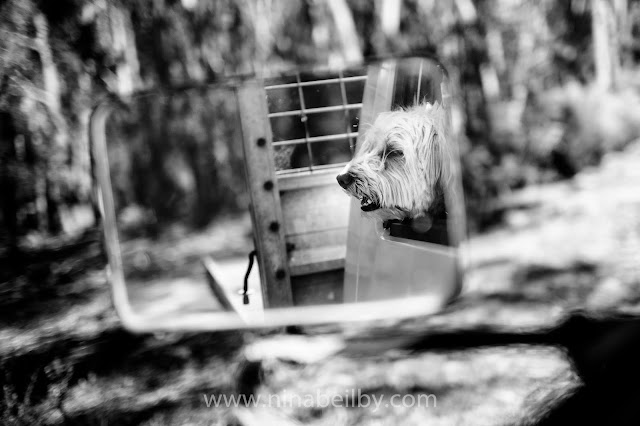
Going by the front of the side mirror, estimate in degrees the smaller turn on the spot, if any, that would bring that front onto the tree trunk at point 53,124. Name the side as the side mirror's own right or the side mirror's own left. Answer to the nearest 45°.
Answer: approximately 135° to the side mirror's own right

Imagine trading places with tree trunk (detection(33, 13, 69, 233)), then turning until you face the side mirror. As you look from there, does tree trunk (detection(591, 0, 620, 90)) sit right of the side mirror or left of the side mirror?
left

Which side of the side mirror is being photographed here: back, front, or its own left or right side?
front

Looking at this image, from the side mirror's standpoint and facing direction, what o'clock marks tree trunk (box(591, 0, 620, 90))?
The tree trunk is roughly at 8 o'clock from the side mirror.

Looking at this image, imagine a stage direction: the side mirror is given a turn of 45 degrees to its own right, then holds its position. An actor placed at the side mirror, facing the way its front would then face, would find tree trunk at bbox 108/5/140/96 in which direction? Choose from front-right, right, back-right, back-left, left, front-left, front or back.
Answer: right
